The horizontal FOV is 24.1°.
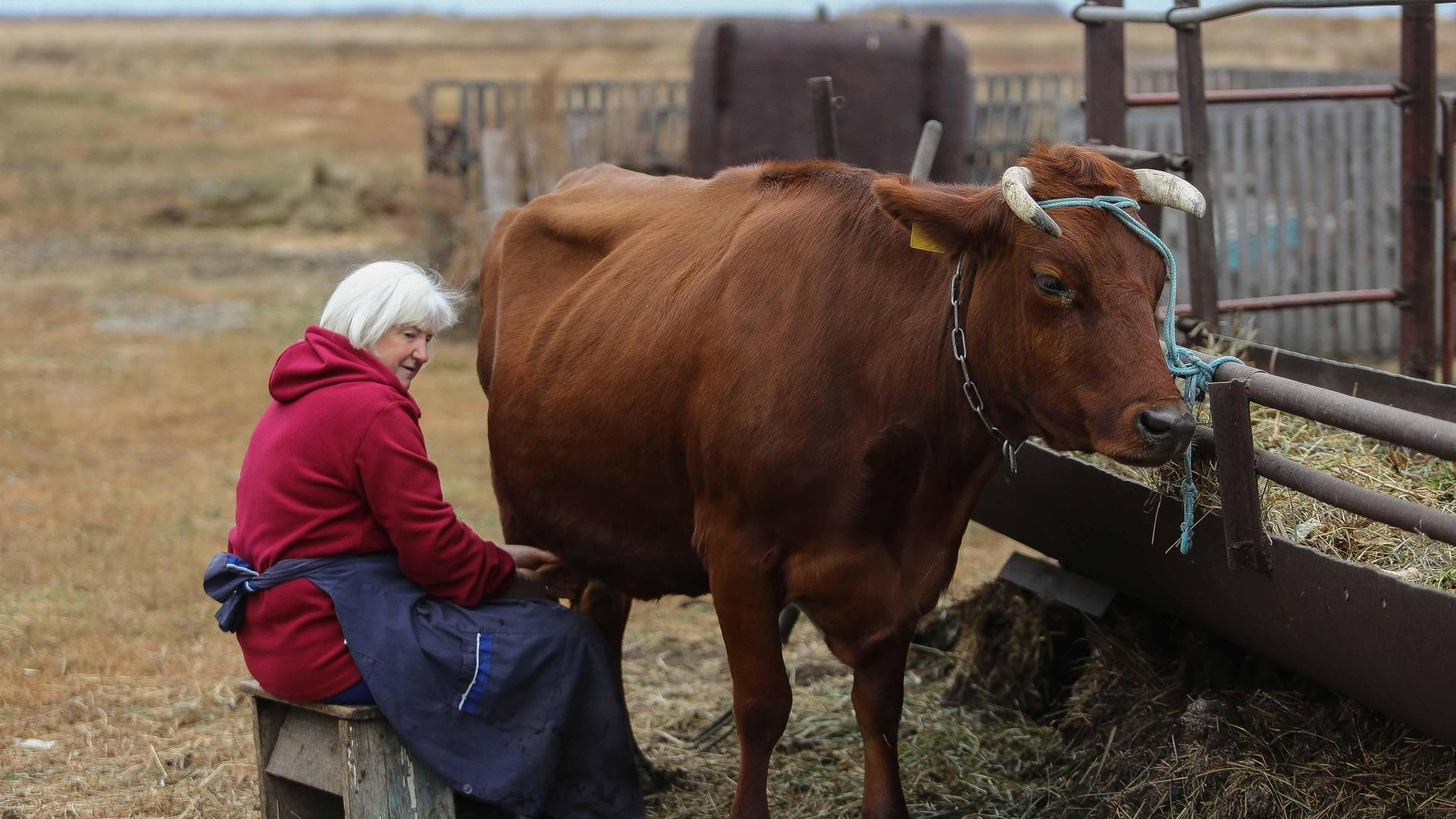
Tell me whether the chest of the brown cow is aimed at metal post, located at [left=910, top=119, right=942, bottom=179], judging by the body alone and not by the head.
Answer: no

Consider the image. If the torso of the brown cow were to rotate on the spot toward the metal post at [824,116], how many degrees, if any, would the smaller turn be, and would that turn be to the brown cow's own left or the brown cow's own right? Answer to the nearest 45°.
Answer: approximately 135° to the brown cow's own left

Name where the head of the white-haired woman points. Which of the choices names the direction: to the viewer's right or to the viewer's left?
to the viewer's right

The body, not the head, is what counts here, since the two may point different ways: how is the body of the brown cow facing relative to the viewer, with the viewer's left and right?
facing the viewer and to the right of the viewer

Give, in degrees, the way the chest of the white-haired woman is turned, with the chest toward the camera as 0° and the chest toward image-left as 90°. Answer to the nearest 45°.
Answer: approximately 270°

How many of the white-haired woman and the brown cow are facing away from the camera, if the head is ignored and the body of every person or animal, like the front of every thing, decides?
0

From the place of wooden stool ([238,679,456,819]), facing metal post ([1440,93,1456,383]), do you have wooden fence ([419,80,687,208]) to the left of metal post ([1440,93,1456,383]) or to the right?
left
